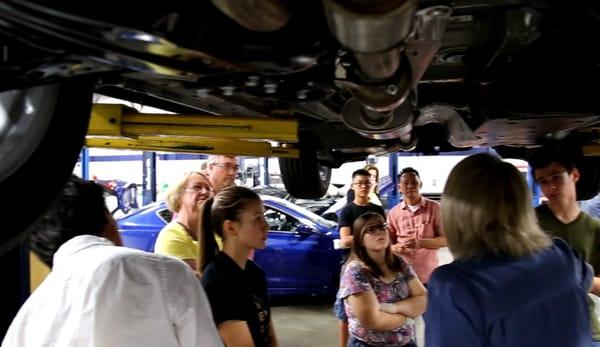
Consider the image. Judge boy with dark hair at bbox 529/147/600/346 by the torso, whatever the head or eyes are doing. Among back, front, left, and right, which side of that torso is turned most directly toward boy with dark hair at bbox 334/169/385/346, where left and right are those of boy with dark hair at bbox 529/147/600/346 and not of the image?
right

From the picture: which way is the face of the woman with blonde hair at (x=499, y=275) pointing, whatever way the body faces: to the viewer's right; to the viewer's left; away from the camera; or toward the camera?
away from the camera

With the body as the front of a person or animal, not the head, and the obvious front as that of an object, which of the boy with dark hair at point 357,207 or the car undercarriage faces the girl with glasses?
the boy with dark hair

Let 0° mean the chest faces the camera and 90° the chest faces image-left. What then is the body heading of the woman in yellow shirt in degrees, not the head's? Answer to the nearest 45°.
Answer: approximately 315°

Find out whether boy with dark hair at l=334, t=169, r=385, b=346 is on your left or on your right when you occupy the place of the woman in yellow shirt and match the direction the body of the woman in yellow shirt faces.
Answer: on your left

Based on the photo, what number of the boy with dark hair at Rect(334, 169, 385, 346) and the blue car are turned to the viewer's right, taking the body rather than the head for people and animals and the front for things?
1

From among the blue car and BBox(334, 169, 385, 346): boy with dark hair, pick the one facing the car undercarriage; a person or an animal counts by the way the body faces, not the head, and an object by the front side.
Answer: the boy with dark hair

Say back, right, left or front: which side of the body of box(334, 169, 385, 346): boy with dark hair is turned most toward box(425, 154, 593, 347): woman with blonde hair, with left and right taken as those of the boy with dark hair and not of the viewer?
front

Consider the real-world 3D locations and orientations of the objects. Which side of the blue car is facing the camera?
right

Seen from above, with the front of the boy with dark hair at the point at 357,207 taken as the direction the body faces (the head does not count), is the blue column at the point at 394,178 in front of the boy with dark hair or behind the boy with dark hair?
behind

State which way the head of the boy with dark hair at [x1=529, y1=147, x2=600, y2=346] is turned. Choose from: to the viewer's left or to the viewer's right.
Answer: to the viewer's left

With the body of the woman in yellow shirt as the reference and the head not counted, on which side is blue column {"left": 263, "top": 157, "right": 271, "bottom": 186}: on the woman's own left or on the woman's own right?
on the woman's own left
